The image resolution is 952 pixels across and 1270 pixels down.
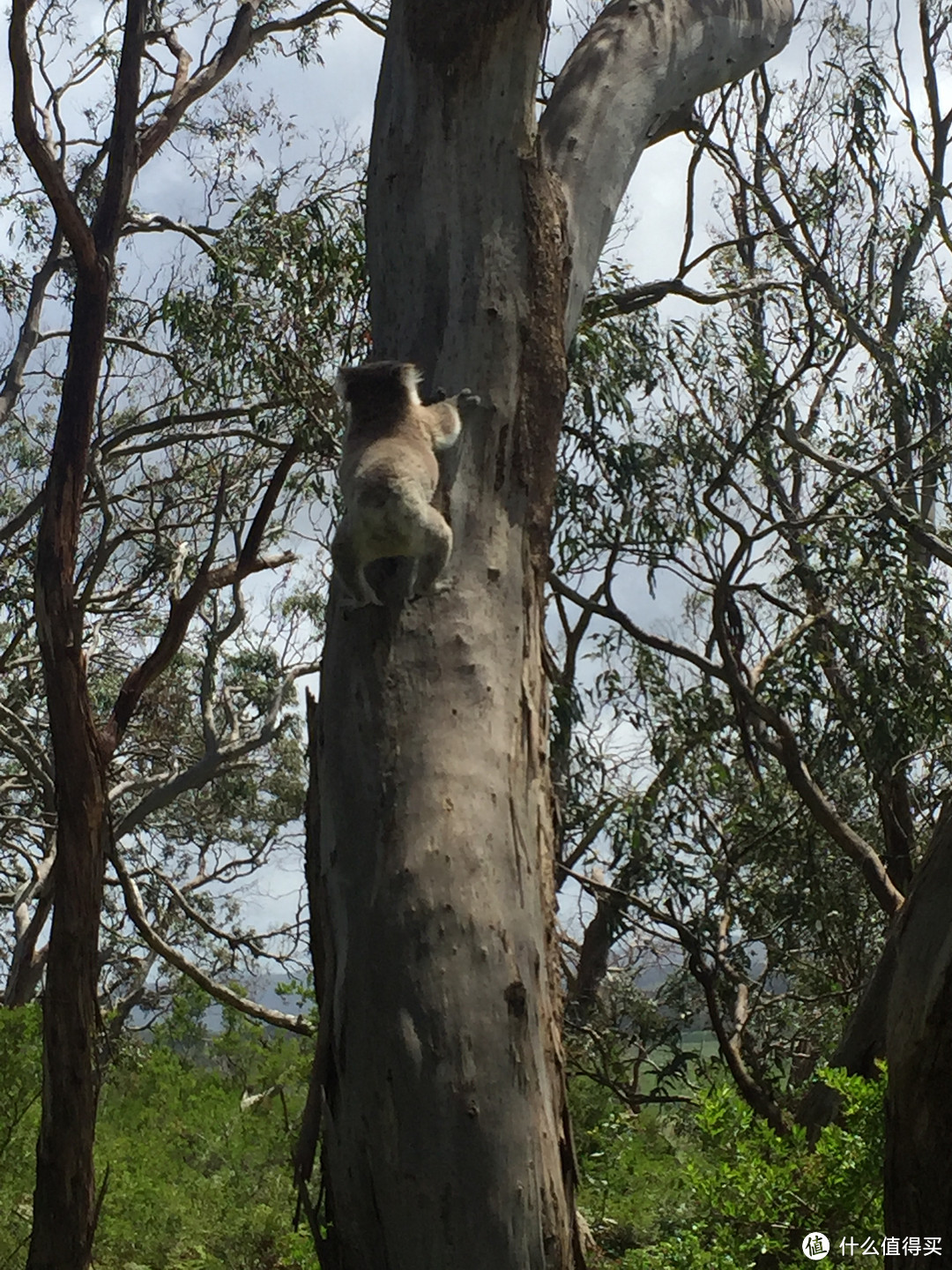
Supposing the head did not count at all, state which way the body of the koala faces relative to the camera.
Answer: away from the camera

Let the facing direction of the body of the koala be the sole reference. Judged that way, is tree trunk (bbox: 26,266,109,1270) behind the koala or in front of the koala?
in front
